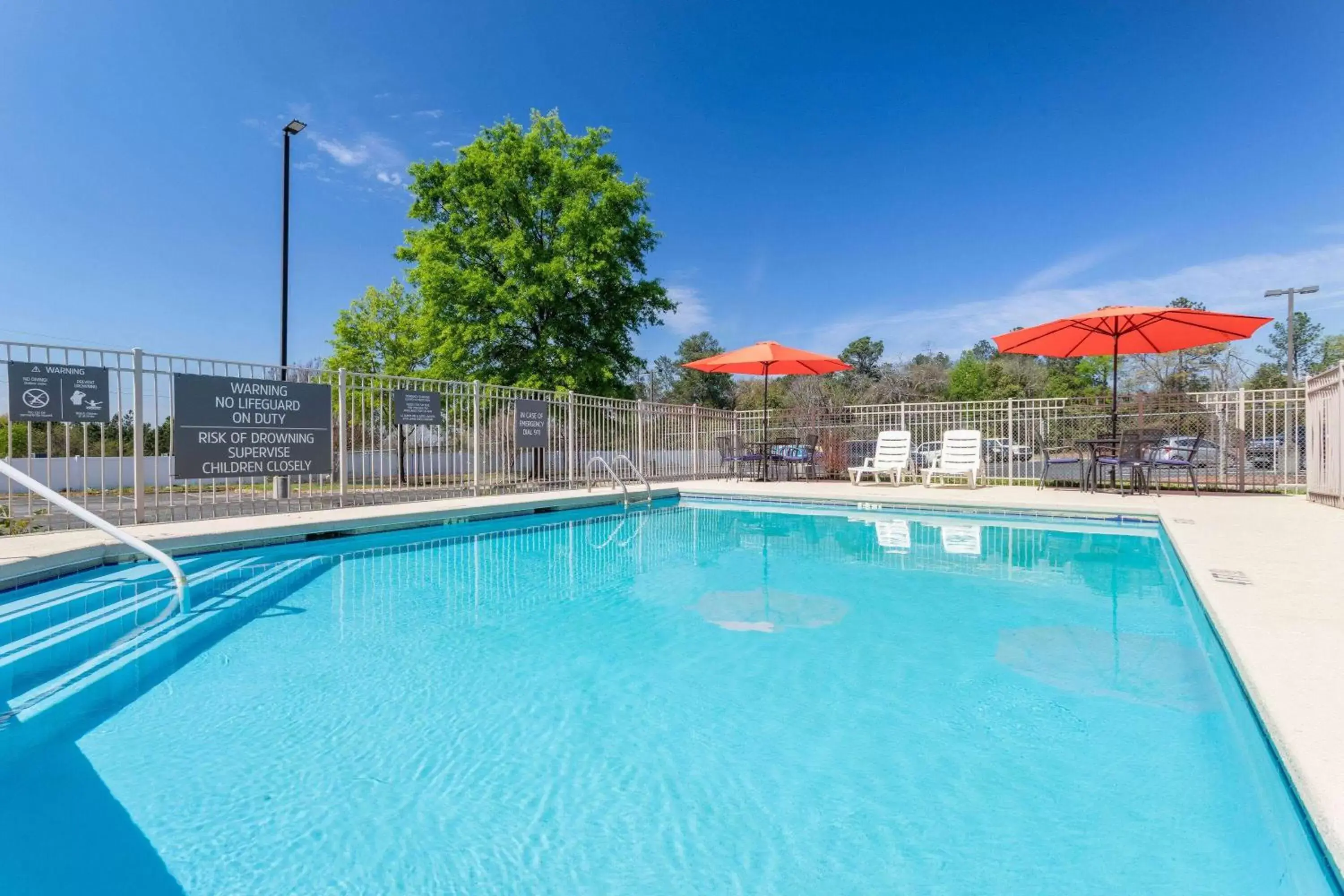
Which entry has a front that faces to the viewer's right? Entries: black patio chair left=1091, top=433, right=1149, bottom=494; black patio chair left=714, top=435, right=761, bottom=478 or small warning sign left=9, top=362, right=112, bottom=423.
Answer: black patio chair left=714, top=435, right=761, bottom=478

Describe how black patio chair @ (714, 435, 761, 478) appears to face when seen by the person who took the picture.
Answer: facing to the right of the viewer

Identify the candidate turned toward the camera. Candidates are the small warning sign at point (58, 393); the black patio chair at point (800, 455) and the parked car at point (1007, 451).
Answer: the small warning sign

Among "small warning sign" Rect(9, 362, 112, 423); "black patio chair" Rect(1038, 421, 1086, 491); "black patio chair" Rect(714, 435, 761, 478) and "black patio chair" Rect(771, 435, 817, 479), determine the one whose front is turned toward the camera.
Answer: the small warning sign

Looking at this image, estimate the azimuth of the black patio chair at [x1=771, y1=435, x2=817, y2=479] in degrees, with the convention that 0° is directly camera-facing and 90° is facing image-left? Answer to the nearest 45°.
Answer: approximately 90°

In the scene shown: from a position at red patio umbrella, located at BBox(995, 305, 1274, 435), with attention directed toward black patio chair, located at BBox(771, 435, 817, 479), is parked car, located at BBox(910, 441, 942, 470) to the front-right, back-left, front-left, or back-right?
front-right

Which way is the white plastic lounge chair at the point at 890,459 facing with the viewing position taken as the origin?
facing the viewer and to the left of the viewer

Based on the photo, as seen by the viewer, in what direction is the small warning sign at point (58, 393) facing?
toward the camera

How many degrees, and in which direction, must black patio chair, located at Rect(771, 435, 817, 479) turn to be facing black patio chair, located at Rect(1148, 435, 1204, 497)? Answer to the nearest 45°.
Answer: approximately 135° to its left

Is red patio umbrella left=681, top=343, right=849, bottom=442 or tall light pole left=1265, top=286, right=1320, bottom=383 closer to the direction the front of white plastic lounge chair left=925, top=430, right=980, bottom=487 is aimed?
the red patio umbrella

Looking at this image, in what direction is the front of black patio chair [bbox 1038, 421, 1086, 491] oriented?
to the viewer's right

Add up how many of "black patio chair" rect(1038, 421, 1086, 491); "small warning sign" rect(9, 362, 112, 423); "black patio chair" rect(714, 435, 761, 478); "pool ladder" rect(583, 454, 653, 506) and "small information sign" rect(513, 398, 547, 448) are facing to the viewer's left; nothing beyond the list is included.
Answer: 0

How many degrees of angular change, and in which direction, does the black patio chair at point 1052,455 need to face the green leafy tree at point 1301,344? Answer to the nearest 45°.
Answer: approximately 90° to its left

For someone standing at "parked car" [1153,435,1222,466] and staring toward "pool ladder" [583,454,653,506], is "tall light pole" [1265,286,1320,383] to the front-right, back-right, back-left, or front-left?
back-right

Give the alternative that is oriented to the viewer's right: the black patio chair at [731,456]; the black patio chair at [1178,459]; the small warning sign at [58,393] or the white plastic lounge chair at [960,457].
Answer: the black patio chair at [731,456]

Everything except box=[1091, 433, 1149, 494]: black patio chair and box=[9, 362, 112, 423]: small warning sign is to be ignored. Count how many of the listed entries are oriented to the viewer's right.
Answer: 0
